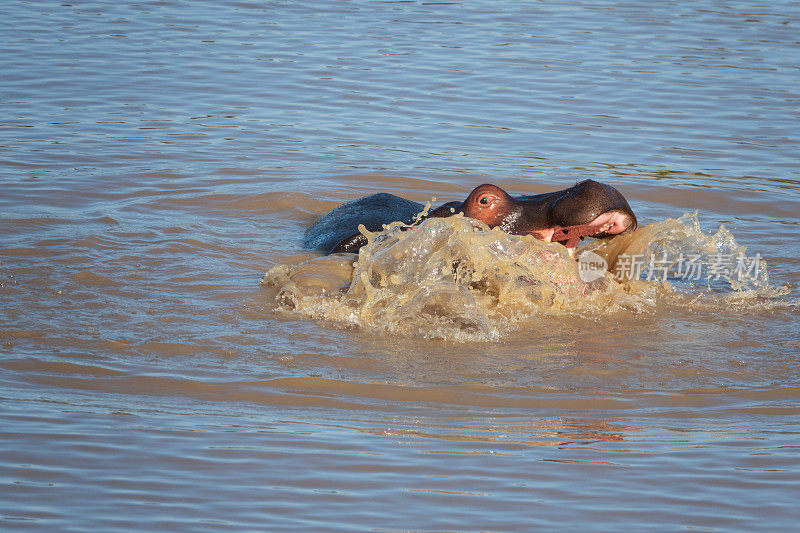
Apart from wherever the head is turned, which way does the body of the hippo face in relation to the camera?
to the viewer's right
